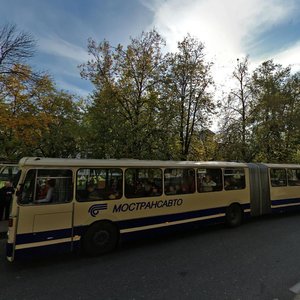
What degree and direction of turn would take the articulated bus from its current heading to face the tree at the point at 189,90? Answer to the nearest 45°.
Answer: approximately 135° to its right

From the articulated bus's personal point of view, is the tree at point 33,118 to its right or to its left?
on its right

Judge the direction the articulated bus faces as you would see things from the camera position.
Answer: facing the viewer and to the left of the viewer

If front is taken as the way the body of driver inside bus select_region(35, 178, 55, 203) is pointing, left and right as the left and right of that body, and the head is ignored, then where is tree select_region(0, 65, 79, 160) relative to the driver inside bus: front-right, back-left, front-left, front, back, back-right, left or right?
right

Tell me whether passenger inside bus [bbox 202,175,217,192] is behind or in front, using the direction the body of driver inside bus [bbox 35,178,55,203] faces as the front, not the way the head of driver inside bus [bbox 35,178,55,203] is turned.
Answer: behind

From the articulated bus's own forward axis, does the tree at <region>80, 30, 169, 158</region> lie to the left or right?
on its right

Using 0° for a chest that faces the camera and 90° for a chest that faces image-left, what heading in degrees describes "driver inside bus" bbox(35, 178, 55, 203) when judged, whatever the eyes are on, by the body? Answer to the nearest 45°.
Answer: approximately 90°
